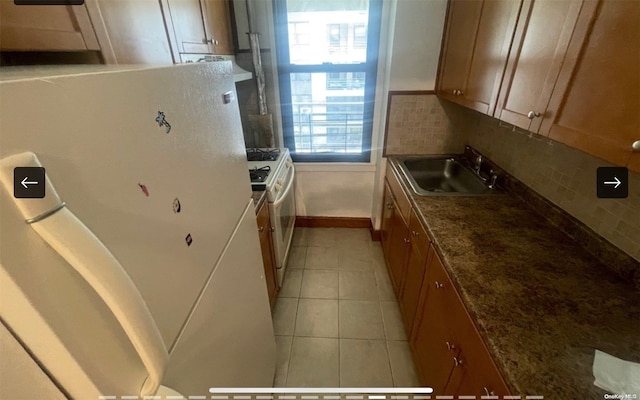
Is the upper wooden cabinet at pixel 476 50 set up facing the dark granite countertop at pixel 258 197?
yes

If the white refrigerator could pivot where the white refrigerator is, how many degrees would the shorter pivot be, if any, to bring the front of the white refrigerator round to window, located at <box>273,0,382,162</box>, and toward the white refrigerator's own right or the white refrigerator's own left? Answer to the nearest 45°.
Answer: approximately 90° to the white refrigerator's own left

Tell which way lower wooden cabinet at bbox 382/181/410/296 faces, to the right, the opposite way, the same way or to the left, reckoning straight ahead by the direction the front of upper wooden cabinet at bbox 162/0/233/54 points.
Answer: the opposite way

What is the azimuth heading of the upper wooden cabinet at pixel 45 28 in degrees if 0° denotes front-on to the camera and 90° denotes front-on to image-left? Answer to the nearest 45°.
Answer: approximately 315°

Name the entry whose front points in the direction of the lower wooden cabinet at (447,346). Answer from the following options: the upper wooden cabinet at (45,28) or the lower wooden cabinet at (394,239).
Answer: the upper wooden cabinet

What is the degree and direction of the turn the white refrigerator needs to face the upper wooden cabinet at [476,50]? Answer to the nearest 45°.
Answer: approximately 45° to its left

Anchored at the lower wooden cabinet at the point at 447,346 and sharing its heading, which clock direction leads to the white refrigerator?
The white refrigerator is roughly at 10 o'clock from the lower wooden cabinet.

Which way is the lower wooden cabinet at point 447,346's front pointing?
to the viewer's left

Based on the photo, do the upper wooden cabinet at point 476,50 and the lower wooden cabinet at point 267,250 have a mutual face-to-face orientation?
yes

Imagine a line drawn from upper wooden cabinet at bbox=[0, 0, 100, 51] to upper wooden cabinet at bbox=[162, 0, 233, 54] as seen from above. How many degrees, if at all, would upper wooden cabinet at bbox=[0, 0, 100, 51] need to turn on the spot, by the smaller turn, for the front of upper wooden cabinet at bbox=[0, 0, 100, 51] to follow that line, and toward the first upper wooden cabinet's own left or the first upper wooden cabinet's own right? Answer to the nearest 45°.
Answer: approximately 90° to the first upper wooden cabinet's own left

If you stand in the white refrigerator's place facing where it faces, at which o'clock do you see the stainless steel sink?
The stainless steel sink is roughly at 10 o'clock from the white refrigerator.

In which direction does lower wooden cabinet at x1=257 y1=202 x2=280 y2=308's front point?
to the viewer's right

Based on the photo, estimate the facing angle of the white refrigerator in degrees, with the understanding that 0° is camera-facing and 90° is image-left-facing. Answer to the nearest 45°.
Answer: approximately 315°

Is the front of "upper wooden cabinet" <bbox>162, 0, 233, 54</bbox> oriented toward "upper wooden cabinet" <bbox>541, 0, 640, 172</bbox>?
yes

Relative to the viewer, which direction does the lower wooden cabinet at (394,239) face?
to the viewer's left

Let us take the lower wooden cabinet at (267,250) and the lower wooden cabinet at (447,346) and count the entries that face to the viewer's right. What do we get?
1
